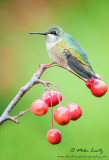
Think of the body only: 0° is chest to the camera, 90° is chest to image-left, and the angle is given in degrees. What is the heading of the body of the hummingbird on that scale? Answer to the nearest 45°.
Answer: approximately 90°
